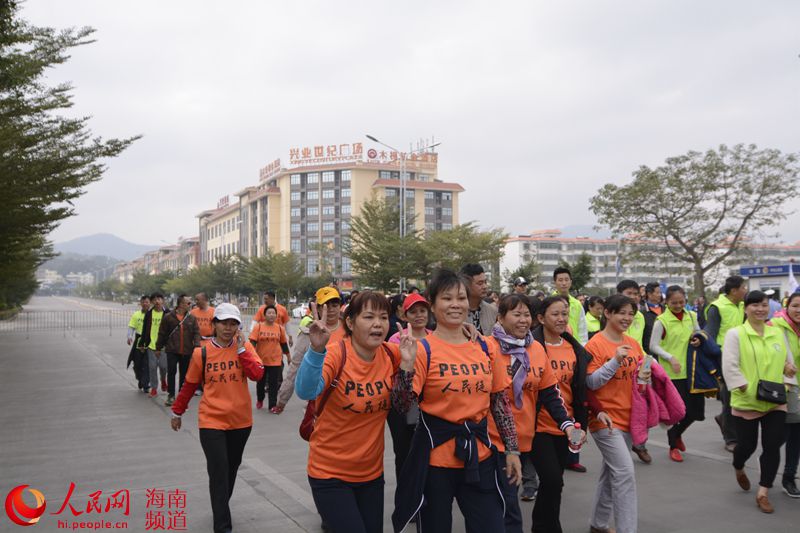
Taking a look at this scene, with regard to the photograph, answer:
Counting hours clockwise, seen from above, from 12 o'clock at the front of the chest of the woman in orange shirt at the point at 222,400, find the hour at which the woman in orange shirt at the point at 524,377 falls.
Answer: the woman in orange shirt at the point at 524,377 is roughly at 10 o'clock from the woman in orange shirt at the point at 222,400.

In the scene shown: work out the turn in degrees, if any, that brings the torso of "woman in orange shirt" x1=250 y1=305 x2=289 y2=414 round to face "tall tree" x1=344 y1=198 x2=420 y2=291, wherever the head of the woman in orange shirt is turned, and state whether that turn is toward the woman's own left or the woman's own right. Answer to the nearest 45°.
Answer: approximately 180°

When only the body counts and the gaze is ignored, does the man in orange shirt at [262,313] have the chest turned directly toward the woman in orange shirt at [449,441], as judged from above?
yes

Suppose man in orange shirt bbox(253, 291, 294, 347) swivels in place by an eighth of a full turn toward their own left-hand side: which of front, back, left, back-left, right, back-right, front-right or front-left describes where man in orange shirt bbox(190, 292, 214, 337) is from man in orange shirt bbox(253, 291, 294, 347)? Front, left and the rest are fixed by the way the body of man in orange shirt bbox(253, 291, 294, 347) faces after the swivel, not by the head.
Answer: back

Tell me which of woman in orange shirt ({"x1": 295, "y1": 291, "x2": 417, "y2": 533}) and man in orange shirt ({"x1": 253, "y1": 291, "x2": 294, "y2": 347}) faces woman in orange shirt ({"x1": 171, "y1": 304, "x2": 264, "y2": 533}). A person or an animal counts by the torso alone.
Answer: the man in orange shirt

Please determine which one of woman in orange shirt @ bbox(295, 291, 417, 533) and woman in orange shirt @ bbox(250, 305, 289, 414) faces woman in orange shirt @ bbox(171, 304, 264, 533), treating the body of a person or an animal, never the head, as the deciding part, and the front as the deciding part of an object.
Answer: woman in orange shirt @ bbox(250, 305, 289, 414)

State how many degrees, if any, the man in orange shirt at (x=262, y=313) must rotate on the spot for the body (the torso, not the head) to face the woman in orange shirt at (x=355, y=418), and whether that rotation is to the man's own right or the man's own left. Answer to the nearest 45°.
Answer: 0° — they already face them

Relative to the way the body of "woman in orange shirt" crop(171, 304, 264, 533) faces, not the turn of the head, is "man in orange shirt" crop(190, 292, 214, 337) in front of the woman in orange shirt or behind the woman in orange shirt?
behind

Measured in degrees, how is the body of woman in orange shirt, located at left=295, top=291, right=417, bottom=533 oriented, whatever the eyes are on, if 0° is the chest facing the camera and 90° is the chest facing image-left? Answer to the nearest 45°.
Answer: approximately 315°

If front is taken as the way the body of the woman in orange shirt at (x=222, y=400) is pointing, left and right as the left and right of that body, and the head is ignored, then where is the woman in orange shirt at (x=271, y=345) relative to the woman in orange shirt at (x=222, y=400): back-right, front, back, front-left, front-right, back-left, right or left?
back

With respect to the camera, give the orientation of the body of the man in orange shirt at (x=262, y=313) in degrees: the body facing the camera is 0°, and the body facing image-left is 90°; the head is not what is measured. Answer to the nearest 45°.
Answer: approximately 0°

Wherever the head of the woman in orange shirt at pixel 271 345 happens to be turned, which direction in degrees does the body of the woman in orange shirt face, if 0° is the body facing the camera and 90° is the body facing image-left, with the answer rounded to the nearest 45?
approximately 0°

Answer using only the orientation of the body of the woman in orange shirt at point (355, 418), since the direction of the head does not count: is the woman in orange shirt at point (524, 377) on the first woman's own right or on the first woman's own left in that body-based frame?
on the first woman's own left

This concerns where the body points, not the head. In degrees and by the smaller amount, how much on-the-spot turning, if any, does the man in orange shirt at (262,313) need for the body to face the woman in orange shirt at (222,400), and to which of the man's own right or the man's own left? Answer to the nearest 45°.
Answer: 0° — they already face them
